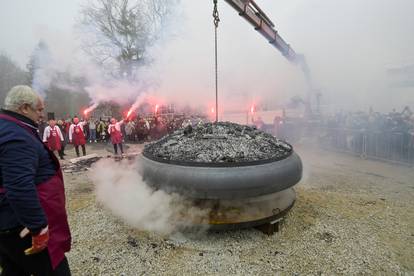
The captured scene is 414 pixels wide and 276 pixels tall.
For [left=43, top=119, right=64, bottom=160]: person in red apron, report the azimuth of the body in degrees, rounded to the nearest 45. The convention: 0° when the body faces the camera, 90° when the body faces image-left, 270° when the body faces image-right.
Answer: approximately 0°

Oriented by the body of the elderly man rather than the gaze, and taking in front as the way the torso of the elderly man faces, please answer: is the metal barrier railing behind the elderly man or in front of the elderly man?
in front

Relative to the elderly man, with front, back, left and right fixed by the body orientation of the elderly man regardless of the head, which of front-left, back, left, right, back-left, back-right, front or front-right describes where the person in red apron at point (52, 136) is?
left

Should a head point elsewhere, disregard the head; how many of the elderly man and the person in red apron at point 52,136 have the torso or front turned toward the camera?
1

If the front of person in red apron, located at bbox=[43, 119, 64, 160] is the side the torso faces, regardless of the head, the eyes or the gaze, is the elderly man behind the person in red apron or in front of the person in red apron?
in front

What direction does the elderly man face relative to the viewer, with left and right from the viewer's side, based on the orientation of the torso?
facing to the right of the viewer

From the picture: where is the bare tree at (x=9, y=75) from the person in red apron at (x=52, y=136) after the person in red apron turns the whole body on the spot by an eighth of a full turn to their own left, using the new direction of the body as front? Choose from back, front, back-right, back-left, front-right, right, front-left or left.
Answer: back-left

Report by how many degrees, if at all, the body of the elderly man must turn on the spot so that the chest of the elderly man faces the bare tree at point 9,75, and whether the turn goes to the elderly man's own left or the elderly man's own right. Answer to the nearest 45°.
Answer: approximately 90° to the elderly man's own left

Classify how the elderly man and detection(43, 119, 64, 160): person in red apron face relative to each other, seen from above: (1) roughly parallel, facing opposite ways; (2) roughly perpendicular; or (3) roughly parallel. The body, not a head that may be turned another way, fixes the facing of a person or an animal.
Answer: roughly perpendicular

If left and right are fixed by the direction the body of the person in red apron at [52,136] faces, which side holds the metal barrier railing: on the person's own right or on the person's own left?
on the person's own left
